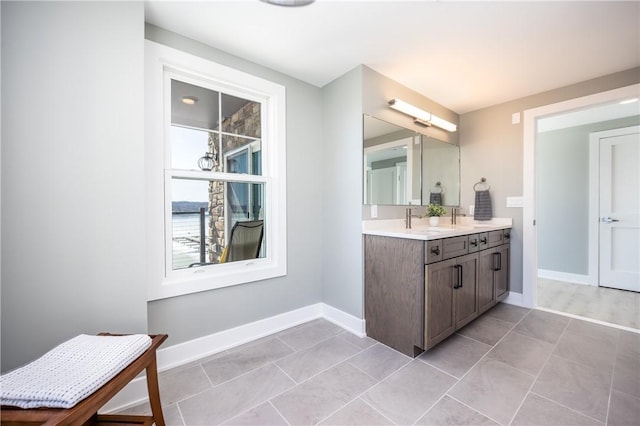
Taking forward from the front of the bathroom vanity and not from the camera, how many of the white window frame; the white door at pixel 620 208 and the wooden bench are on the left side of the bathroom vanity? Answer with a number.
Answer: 1

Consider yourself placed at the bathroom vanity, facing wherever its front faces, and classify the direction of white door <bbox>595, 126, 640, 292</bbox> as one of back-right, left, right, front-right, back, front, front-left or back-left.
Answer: left

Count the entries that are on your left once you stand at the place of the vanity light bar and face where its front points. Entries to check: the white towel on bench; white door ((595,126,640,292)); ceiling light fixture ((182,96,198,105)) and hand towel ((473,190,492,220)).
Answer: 2

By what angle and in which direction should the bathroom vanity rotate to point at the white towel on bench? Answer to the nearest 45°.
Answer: approximately 90° to its right

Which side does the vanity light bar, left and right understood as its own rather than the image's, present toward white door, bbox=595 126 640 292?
left

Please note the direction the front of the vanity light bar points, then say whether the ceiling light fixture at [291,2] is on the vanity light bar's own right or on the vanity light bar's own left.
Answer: on the vanity light bar's own right

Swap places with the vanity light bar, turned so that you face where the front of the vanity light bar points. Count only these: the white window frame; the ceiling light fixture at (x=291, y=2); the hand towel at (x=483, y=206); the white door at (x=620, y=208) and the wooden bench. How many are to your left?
2

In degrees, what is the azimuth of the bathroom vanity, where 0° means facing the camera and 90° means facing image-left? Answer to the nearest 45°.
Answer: approximately 315°

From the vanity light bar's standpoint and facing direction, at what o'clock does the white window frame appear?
The white window frame is roughly at 3 o'clock from the vanity light bar.

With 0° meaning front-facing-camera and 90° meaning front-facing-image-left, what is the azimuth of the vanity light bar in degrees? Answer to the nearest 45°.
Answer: approximately 315°
